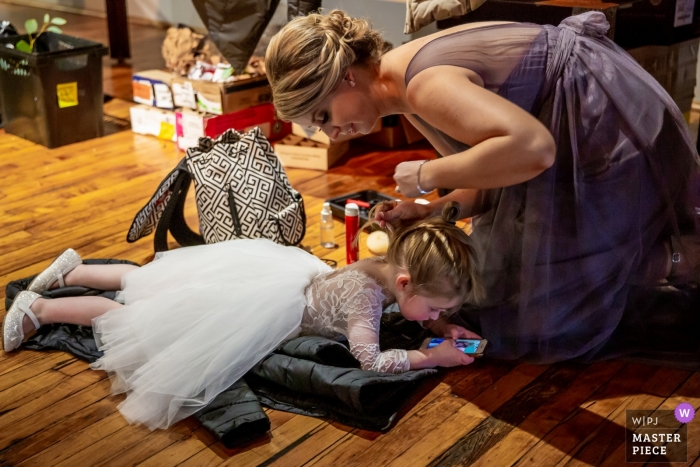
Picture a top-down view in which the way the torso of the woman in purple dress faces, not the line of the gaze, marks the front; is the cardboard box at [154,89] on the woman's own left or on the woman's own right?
on the woman's own right

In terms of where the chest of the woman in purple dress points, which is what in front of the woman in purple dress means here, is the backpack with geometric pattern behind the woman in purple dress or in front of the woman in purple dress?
in front

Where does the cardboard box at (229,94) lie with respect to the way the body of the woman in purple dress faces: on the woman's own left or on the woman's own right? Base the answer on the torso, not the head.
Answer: on the woman's own right

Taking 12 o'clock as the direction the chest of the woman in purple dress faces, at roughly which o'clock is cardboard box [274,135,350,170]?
The cardboard box is roughly at 2 o'clock from the woman in purple dress.

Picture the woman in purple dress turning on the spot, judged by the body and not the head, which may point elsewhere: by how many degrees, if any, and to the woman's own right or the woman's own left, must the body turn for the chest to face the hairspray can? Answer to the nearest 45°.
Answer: approximately 45° to the woman's own right

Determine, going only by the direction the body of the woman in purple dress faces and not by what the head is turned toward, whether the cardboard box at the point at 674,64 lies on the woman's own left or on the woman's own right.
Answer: on the woman's own right

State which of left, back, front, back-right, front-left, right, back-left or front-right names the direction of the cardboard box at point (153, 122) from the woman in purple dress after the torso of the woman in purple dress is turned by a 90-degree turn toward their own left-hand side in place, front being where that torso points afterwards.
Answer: back-right

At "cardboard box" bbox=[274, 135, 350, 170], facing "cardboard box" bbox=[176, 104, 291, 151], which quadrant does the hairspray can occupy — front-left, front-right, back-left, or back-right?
back-left

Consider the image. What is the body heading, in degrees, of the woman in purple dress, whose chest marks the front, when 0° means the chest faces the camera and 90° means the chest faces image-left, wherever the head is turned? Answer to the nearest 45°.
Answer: approximately 90°

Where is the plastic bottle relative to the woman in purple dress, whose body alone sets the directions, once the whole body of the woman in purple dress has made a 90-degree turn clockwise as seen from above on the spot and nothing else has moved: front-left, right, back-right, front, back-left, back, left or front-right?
front-left

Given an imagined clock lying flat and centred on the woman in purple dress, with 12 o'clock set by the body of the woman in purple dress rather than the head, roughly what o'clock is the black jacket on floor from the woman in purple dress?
The black jacket on floor is roughly at 11 o'clock from the woman in purple dress.

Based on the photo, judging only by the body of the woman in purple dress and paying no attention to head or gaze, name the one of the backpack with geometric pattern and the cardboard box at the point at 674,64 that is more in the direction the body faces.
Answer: the backpack with geometric pattern
